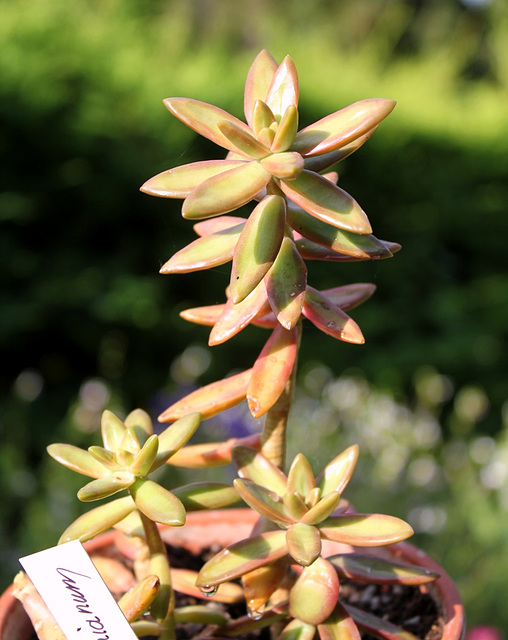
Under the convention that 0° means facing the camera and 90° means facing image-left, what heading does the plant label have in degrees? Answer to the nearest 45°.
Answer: approximately 0°
